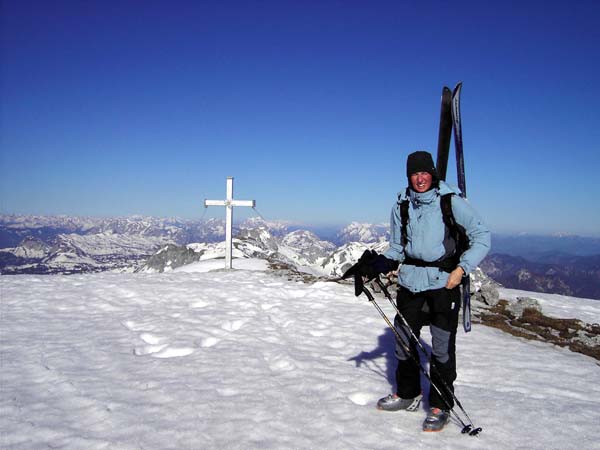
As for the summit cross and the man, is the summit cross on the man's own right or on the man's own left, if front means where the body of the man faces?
on the man's own right

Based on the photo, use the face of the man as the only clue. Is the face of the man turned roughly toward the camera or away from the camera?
toward the camera

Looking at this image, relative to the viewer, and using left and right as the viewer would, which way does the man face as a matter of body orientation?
facing the viewer and to the left of the viewer
